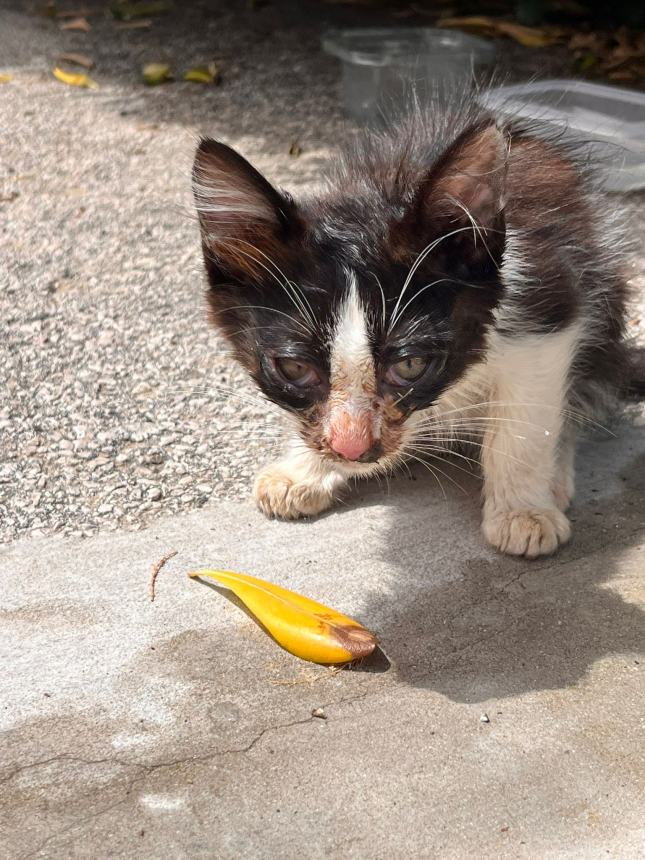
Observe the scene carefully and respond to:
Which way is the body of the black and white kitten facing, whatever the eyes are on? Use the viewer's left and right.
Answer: facing the viewer and to the left of the viewer

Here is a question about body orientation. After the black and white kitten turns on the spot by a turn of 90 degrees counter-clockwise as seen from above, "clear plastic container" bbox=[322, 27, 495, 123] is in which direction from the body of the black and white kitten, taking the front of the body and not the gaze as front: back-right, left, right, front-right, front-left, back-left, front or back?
back-left

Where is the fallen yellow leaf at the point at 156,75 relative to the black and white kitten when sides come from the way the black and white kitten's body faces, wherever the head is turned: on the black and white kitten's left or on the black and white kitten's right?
on the black and white kitten's right

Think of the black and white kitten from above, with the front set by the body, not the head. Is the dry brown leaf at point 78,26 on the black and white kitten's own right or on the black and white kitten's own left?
on the black and white kitten's own right

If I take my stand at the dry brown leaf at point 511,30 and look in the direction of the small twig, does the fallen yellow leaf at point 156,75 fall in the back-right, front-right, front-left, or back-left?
front-right

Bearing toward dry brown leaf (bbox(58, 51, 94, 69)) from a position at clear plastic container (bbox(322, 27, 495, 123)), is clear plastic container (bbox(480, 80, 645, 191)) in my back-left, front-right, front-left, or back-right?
back-left

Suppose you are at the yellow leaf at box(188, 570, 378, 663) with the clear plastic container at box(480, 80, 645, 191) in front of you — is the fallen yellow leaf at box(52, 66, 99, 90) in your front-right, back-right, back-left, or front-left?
front-left

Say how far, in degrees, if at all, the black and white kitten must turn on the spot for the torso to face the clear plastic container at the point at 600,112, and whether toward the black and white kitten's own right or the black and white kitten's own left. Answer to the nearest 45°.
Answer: approximately 135° to the black and white kitten's own right

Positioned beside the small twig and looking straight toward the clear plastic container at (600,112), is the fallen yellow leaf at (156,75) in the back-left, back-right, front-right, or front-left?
front-left

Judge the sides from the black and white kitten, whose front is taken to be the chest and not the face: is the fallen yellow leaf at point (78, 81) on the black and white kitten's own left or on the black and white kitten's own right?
on the black and white kitten's own right

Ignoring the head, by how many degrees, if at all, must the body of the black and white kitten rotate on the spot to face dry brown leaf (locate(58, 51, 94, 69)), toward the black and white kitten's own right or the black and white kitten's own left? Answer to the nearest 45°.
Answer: approximately 90° to the black and white kitten's own right
